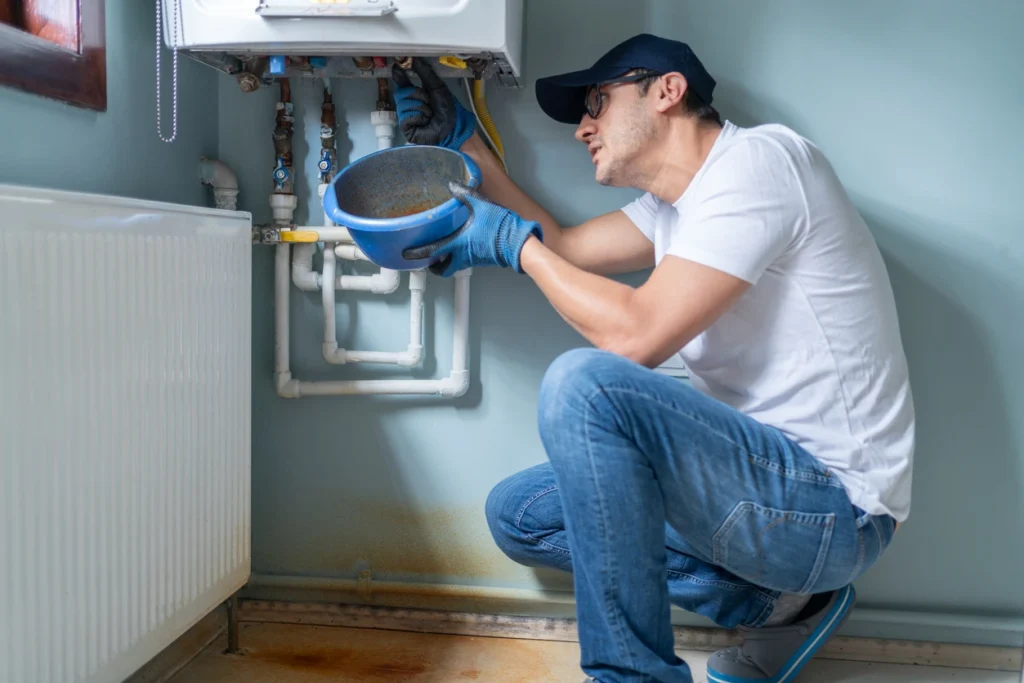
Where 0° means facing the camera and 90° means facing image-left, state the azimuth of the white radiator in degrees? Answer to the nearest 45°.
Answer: approximately 315°

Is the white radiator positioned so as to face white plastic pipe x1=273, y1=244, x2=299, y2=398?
no

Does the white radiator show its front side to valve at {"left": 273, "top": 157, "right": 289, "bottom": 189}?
no

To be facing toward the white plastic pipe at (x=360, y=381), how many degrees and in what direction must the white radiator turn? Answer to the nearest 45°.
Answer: approximately 90° to its left
